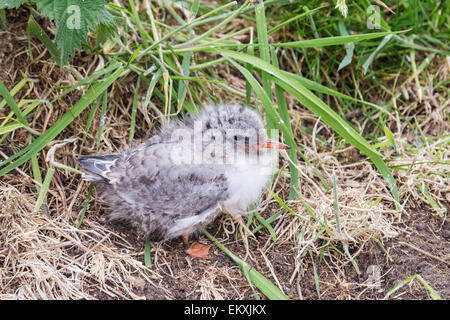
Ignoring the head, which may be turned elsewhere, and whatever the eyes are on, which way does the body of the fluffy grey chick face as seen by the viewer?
to the viewer's right
